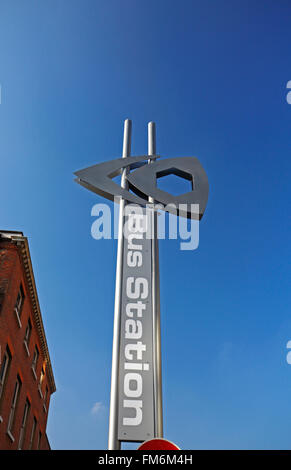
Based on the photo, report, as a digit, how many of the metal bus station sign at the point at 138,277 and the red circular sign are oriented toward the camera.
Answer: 2

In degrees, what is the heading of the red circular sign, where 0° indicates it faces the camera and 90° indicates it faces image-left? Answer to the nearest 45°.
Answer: approximately 0°

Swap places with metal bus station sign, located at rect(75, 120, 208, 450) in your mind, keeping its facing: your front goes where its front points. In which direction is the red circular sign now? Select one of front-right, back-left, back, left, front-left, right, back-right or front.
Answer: front

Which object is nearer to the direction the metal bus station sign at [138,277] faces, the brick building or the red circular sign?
the red circular sign

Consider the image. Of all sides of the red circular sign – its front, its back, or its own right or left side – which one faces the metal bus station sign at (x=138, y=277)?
back

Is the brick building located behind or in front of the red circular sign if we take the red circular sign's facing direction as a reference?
behind

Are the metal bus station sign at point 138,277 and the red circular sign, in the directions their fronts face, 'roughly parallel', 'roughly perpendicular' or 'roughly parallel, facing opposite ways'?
roughly parallel

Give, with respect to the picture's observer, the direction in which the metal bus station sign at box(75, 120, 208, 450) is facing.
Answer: facing the viewer
